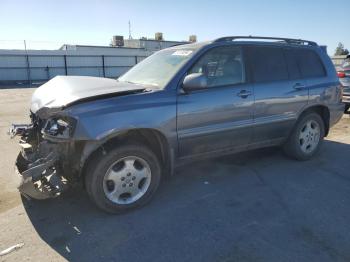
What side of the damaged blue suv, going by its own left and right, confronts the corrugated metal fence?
right

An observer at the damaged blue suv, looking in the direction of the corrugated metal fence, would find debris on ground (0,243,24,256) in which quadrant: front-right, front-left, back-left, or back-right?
back-left

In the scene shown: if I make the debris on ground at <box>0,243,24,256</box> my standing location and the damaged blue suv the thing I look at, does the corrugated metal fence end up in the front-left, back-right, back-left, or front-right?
front-left

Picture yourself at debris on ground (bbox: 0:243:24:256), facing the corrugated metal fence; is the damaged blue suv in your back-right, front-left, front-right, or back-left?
front-right

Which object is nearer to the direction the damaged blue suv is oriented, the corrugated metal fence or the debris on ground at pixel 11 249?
the debris on ground

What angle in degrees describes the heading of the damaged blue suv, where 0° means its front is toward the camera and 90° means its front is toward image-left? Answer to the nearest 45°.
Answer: approximately 45°

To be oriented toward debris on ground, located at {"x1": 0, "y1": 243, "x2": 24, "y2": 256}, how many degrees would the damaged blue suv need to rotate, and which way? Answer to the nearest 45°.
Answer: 0° — it already faces it
